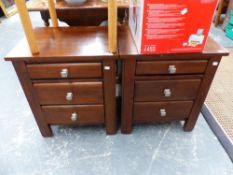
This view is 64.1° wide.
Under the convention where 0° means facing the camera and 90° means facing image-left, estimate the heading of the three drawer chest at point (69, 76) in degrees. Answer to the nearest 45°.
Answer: approximately 0°

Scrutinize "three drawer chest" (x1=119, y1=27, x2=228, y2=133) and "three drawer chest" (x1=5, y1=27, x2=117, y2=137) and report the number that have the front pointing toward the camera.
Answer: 2

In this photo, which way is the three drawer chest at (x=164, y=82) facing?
toward the camera

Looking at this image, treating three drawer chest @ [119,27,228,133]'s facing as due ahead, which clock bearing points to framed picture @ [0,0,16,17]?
The framed picture is roughly at 4 o'clock from the three drawer chest.

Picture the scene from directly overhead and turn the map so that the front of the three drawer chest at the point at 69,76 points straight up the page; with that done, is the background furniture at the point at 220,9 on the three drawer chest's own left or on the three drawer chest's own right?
on the three drawer chest's own left

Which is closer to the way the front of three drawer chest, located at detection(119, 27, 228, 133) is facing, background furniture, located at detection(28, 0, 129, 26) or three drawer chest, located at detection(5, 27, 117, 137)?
the three drawer chest

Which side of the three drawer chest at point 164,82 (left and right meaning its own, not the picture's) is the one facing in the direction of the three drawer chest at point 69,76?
right

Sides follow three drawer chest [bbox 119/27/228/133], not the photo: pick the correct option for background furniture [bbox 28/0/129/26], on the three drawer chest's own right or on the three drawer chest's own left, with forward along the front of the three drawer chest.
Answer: on the three drawer chest's own right

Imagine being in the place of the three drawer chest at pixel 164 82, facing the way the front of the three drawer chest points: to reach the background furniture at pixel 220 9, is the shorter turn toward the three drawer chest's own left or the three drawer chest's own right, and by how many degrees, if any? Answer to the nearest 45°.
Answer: approximately 180°

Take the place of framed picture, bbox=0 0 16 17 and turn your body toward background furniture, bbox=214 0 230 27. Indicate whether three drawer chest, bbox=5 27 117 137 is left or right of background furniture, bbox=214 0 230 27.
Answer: right

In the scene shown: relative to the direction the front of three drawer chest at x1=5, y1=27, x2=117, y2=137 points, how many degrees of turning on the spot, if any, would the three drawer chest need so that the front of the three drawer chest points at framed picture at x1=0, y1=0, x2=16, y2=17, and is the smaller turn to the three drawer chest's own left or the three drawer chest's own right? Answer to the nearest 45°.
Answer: approximately 180°
